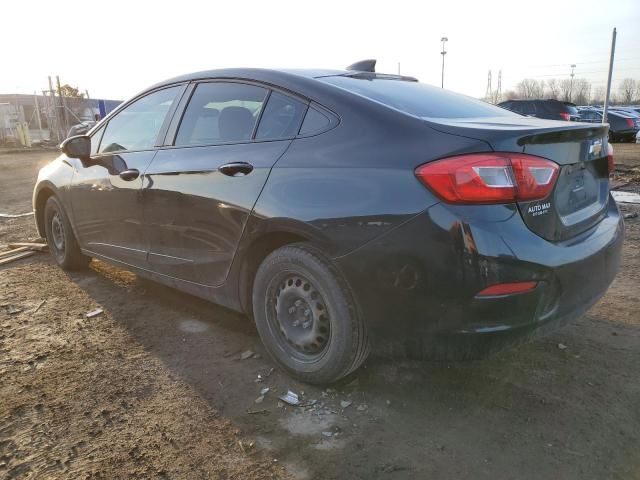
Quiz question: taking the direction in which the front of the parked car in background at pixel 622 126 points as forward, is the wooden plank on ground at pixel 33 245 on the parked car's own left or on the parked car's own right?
on the parked car's own left

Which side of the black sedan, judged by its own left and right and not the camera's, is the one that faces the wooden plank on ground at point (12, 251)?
front

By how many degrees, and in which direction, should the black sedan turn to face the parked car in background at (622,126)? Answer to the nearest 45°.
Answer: approximately 90° to its right

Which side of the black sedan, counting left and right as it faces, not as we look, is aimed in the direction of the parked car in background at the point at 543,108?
right

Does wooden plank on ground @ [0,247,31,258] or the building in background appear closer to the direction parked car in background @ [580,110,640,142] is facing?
the building in background

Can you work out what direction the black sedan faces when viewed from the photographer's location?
facing away from the viewer and to the left of the viewer

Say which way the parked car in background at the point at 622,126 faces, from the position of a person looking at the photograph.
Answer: facing away from the viewer and to the left of the viewer

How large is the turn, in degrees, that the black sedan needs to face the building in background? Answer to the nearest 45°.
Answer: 0° — it already faces it

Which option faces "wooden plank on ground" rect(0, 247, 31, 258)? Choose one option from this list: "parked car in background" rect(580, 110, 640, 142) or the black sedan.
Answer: the black sedan

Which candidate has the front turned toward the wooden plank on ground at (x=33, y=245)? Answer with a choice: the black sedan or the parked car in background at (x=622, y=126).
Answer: the black sedan

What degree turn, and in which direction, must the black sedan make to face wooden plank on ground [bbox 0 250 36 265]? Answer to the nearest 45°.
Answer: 0° — it already faces it

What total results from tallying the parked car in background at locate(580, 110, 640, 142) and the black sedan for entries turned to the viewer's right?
0
